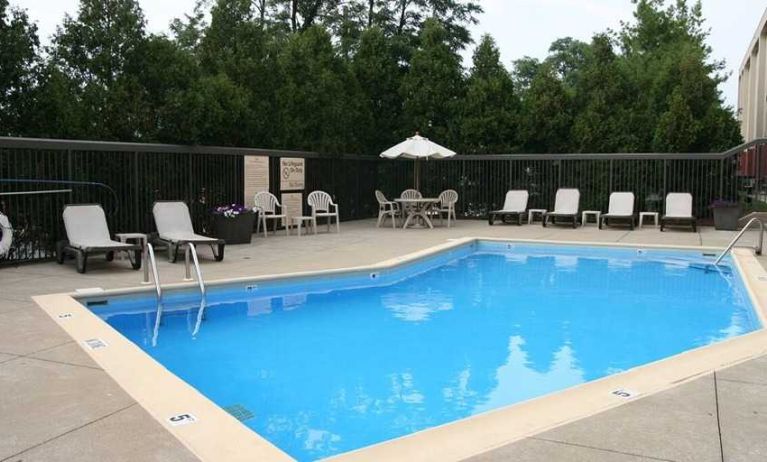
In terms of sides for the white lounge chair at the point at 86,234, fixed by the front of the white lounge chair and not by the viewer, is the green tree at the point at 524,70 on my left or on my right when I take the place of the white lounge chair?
on my left

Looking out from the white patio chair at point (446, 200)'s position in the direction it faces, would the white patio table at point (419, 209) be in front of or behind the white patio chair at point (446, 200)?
in front

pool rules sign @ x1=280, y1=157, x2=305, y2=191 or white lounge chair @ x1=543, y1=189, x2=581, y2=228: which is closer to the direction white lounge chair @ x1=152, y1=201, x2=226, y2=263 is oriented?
the white lounge chair

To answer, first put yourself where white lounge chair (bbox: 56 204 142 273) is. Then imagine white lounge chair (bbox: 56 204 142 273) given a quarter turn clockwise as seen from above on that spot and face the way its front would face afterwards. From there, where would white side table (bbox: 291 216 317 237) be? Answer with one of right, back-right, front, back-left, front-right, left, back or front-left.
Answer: back

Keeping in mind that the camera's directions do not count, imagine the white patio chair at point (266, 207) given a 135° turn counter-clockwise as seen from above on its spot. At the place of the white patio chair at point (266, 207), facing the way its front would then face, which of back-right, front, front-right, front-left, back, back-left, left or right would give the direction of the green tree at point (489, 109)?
front-right

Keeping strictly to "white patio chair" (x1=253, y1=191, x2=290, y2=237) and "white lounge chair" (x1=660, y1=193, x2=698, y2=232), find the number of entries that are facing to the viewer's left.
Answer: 0

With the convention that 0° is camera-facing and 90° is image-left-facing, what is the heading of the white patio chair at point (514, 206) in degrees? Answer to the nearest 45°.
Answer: approximately 45°

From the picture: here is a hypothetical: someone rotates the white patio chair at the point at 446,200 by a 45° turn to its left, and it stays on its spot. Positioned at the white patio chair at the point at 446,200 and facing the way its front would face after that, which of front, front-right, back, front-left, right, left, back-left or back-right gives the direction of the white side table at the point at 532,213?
left

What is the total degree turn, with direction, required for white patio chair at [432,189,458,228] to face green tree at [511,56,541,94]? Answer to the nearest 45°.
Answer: approximately 135° to its right

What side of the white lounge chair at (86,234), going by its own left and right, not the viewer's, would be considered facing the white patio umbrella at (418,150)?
left
